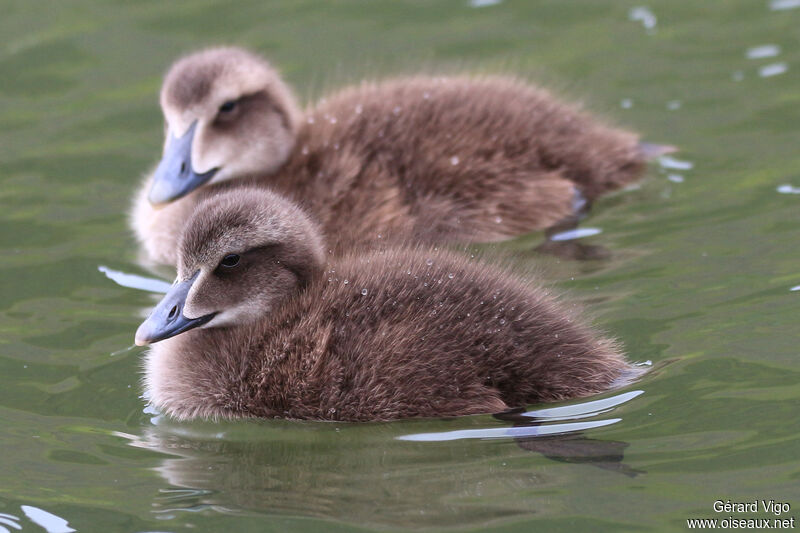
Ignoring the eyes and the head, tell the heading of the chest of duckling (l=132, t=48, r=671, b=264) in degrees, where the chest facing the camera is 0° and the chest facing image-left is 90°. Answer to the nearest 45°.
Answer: approximately 90°

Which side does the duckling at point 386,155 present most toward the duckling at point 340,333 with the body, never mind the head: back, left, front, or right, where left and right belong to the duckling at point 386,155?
left

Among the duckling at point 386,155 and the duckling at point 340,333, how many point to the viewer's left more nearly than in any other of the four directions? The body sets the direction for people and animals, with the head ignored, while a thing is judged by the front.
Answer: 2

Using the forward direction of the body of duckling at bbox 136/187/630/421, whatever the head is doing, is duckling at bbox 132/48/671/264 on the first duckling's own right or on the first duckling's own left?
on the first duckling's own right

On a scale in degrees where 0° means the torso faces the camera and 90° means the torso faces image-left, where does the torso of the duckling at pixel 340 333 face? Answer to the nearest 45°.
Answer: approximately 90°
